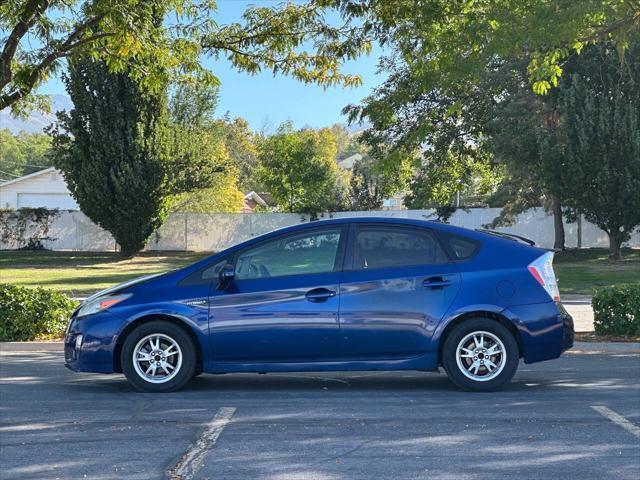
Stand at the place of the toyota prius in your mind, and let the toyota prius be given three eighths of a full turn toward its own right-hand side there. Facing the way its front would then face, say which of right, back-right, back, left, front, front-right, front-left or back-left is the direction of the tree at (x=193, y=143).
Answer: front-left

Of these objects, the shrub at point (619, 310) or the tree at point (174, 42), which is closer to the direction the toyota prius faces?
the tree

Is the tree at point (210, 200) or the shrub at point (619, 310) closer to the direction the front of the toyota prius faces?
the tree

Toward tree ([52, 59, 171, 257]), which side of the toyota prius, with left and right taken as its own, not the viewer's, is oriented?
right

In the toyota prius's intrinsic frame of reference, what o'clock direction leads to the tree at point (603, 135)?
The tree is roughly at 4 o'clock from the toyota prius.

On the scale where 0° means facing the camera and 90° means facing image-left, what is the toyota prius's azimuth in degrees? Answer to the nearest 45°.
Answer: approximately 90°

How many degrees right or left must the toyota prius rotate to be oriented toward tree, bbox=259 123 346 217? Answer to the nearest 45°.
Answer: approximately 90° to its right

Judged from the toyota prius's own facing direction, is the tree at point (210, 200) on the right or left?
on its right

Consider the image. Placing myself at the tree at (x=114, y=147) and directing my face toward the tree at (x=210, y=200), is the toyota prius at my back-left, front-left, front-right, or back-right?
back-right
